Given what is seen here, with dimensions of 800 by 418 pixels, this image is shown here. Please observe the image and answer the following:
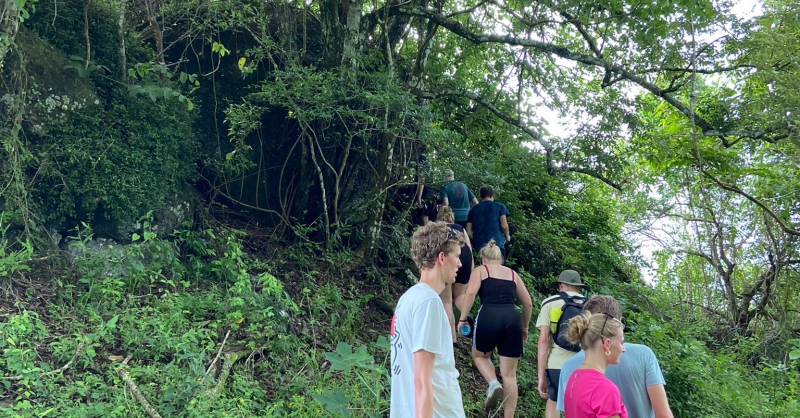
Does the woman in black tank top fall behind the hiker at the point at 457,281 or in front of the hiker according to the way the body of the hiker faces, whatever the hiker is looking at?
behind

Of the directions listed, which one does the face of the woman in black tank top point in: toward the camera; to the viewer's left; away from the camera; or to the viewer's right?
away from the camera

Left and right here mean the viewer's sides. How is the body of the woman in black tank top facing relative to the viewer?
facing away from the viewer

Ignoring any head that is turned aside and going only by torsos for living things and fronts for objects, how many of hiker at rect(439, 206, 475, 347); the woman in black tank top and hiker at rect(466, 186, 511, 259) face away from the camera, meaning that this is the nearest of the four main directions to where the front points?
3

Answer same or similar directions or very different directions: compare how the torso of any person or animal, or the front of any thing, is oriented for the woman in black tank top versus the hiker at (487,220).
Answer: same or similar directions

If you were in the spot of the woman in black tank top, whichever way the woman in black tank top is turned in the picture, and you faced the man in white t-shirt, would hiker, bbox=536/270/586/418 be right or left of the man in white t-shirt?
left

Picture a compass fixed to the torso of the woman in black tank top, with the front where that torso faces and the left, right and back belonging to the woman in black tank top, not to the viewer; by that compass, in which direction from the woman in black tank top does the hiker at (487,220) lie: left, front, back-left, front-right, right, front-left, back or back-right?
front

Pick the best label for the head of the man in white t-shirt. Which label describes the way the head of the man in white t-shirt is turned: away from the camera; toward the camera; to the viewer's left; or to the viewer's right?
to the viewer's right

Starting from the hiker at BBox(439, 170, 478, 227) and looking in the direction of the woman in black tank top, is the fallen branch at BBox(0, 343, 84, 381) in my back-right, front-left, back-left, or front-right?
front-right

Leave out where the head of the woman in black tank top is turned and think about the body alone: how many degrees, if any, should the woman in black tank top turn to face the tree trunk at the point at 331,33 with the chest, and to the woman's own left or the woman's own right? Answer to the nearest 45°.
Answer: approximately 45° to the woman's own left

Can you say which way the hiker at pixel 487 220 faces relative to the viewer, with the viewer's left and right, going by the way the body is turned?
facing away from the viewer

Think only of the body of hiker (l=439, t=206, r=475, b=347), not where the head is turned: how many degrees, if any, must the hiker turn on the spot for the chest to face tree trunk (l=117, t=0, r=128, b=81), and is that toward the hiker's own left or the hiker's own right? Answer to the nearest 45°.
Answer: approximately 90° to the hiker's own left

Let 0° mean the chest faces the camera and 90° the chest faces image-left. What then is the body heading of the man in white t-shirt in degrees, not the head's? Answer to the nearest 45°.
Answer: approximately 270°

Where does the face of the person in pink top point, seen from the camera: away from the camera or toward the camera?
away from the camera

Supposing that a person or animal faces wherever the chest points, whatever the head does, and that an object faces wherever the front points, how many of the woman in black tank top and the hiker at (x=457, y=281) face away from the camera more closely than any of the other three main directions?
2

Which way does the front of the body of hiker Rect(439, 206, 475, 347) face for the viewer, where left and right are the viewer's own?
facing away from the viewer

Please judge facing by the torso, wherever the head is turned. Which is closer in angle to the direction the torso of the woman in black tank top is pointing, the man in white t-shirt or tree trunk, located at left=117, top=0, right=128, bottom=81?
the tree trunk
